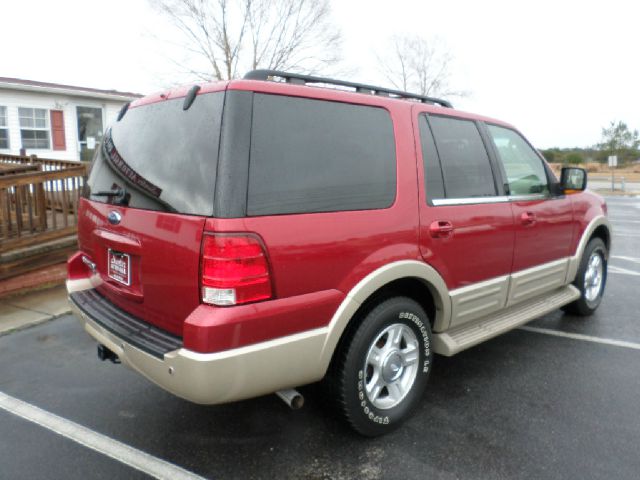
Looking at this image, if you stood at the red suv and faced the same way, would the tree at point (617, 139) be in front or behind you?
in front

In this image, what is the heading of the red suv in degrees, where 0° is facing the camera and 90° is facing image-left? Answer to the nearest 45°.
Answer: approximately 225°

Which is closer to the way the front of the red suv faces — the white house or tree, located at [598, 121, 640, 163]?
the tree

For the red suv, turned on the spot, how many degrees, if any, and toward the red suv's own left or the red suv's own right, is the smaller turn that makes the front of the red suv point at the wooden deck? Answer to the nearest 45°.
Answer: approximately 90° to the red suv's own left

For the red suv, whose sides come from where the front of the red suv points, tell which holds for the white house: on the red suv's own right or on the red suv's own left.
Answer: on the red suv's own left
